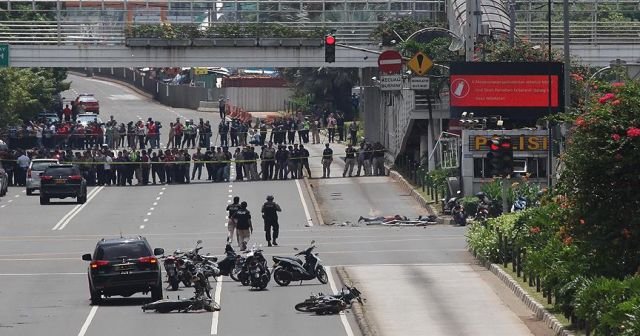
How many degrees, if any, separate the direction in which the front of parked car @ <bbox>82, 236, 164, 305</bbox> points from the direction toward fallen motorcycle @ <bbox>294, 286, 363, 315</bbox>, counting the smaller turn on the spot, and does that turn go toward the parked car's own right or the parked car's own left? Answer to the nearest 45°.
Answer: approximately 135° to the parked car's own right

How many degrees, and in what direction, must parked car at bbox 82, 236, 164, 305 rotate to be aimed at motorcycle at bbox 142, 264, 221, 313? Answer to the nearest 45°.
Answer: approximately 135° to its right

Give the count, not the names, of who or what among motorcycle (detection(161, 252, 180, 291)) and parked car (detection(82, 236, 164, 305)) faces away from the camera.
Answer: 2

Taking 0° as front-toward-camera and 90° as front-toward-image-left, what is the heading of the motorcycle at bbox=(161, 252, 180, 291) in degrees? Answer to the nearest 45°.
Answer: approximately 180°

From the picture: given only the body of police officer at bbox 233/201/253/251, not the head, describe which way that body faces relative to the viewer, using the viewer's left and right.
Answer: facing away from the viewer

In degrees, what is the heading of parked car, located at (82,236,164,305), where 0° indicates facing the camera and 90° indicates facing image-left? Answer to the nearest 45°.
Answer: approximately 180°
